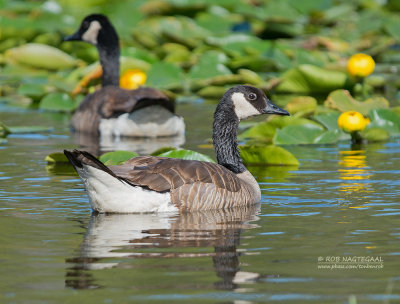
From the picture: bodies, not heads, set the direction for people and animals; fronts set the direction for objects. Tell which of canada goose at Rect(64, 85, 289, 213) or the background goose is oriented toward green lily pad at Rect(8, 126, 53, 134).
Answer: the background goose

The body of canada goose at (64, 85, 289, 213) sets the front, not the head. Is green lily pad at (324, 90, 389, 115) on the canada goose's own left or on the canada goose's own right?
on the canada goose's own left

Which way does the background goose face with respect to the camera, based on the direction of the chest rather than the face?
to the viewer's left

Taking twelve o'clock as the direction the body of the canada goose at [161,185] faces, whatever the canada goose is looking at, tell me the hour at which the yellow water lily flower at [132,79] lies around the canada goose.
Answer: The yellow water lily flower is roughly at 9 o'clock from the canada goose.

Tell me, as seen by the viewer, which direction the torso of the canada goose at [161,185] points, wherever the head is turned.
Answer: to the viewer's right

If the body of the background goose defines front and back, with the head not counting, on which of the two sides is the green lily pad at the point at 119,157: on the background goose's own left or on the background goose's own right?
on the background goose's own left

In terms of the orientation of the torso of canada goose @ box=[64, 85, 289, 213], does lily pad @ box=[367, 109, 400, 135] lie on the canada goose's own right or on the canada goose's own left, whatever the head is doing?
on the canada goose's own left

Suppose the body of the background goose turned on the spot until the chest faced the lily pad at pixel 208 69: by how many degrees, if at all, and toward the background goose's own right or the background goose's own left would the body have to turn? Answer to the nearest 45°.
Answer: approximately 135° to the background goose's own right

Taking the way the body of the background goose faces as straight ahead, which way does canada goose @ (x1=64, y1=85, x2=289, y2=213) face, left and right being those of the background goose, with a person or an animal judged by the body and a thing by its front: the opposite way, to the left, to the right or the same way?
the opposite way

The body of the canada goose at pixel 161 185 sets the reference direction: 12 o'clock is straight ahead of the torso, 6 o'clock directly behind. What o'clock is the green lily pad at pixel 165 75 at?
The green lily pad is roughly at 9 o'clock from the canada goose.

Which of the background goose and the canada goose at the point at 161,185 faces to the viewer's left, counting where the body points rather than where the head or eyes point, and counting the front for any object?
the background goose

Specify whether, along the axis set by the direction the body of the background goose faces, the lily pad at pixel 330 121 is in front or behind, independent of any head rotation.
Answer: behind

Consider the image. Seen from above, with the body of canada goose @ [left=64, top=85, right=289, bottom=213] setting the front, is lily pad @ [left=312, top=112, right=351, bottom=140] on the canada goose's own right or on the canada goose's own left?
on the canada goose's own left
